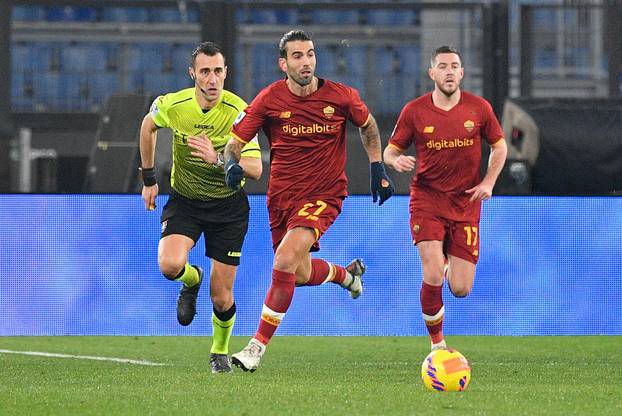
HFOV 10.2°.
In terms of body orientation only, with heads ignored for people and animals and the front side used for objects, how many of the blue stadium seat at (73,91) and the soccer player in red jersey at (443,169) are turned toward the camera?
2

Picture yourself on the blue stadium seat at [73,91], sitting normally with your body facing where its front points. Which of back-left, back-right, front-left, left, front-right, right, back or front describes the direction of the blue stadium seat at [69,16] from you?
back

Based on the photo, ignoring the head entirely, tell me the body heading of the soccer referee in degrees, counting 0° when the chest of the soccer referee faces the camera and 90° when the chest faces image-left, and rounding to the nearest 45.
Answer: approximately 0°

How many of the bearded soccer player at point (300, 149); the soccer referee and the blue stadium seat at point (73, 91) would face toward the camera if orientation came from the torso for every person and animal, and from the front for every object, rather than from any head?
3

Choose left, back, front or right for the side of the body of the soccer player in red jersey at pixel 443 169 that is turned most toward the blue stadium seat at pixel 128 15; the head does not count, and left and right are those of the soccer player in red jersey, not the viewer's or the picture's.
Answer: back

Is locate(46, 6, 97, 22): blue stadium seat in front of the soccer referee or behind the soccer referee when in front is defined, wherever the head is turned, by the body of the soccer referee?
behind
